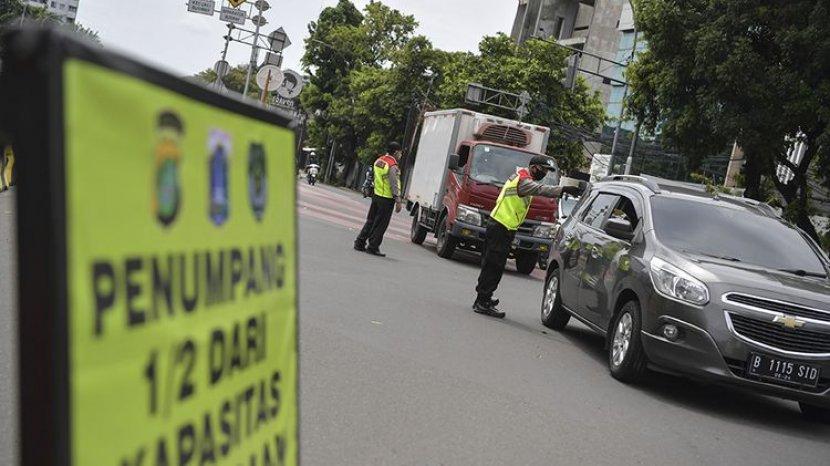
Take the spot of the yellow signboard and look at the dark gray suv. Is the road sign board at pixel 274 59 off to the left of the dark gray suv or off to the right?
left

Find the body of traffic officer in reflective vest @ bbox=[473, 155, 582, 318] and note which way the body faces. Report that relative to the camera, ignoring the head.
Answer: to the viewer's right

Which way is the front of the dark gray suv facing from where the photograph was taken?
facing the viewer and to the right of the viewer

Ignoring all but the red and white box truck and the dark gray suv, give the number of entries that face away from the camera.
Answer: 0

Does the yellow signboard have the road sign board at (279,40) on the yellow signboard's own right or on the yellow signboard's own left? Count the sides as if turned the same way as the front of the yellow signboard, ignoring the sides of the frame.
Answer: on the yellow signboard's own left

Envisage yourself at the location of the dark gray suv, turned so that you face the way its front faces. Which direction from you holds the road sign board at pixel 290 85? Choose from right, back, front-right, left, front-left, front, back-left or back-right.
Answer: back

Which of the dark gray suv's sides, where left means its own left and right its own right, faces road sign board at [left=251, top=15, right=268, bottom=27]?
back

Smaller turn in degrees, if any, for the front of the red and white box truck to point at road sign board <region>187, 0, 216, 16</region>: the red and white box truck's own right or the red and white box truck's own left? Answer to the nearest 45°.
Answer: approximately 180°

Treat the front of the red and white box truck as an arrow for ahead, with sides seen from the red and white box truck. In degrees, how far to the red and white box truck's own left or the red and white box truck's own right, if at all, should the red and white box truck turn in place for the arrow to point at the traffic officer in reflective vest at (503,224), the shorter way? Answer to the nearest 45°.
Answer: approximately 45° to the red and white box truck's own right

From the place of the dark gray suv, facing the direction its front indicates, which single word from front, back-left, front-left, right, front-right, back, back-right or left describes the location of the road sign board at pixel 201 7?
back

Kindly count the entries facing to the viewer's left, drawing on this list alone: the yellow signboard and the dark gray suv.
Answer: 0

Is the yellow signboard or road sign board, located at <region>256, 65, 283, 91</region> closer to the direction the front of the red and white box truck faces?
the yellow signboard

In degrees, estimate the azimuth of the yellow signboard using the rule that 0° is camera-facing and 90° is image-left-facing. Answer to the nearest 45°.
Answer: approximately 315°

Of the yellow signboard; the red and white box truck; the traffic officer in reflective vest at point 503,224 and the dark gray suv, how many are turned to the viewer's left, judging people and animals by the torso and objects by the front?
0
